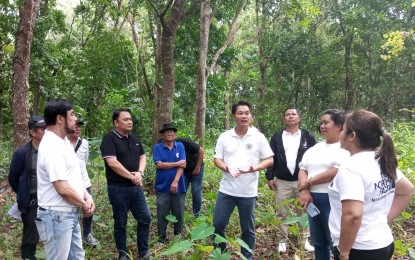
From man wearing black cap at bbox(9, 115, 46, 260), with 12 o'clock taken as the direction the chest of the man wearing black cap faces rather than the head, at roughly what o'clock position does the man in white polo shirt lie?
The man in white polo shirt is roughly at 11 o'clock from the man wearing black cap.

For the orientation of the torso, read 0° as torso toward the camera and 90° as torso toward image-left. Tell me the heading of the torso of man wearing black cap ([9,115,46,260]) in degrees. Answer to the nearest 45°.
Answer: approximately 315°

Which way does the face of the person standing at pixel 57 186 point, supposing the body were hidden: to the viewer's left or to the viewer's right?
to the viewer's right

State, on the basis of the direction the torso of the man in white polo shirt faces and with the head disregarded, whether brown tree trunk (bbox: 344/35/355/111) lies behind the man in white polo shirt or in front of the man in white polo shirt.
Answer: behind

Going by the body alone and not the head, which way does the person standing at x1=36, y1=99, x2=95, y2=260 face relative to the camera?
to the viewer's right

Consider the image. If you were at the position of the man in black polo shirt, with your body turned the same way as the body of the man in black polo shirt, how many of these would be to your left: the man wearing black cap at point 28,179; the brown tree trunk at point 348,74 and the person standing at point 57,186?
1

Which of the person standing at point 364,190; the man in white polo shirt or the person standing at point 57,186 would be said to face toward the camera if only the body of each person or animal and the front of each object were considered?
the man in white polo shirt

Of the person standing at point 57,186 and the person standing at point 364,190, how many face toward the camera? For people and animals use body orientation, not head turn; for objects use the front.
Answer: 0

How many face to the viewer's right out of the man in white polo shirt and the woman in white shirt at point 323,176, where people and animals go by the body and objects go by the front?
0

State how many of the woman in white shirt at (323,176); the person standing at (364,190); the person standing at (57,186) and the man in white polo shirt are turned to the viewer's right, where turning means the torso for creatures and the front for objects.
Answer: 1

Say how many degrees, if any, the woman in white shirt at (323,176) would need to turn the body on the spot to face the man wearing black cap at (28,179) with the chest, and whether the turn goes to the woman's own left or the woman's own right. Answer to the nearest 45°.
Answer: approximately 45° to the woman's own right

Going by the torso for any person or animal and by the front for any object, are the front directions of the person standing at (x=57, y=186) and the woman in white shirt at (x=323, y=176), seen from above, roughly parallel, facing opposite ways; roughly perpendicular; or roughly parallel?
roughly parallel, facing opposite ways

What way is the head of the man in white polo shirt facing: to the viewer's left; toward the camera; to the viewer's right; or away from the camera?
toward the camera

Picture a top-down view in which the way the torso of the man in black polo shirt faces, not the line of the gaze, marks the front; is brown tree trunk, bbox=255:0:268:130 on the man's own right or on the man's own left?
on the man's own left

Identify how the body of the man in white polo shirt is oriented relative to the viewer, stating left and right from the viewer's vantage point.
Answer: facing the viewer
